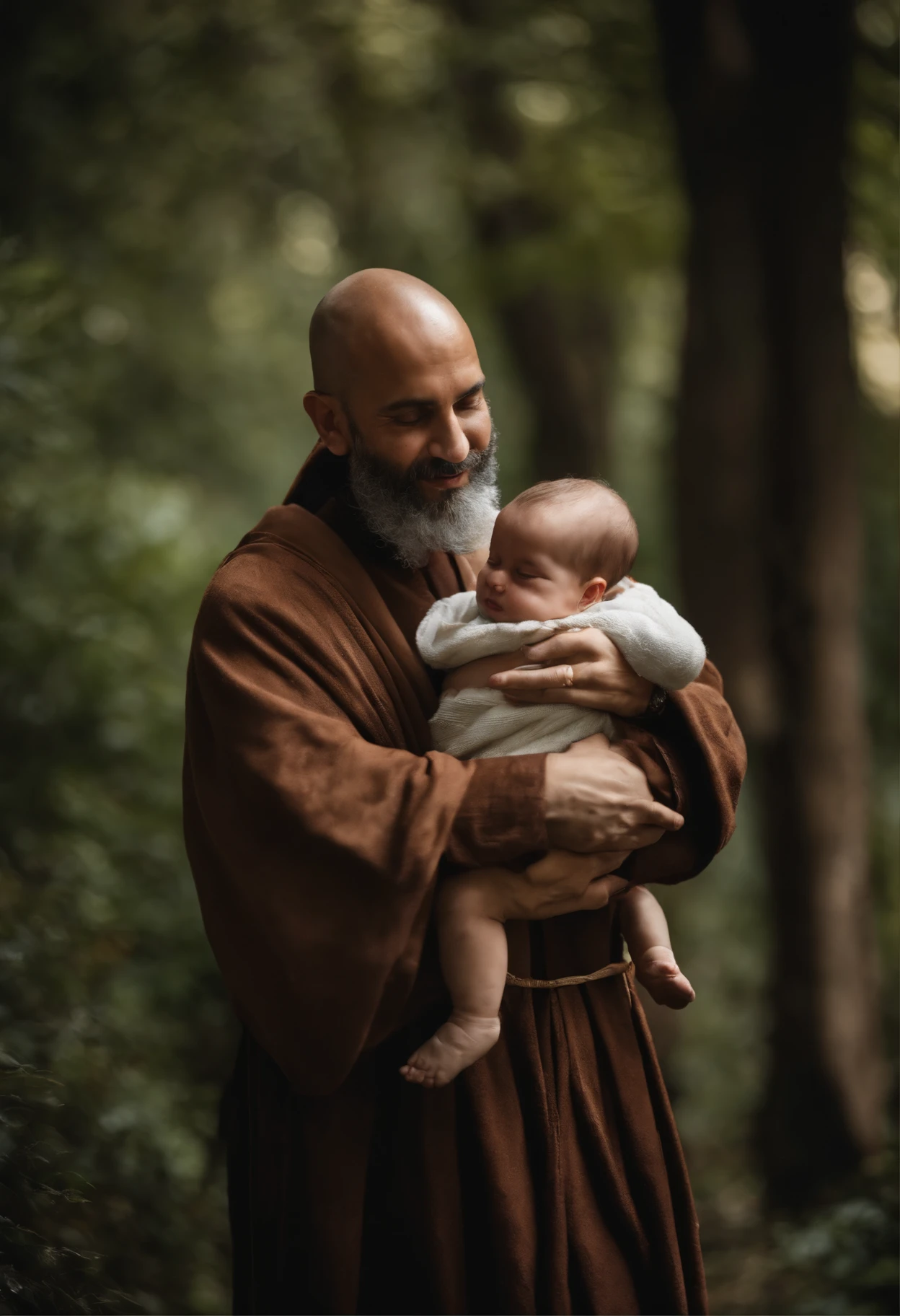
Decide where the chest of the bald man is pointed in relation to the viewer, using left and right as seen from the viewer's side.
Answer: facing the viewer and to the right of the viewer

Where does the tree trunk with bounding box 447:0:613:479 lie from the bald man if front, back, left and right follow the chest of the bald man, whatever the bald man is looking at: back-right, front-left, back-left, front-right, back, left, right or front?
back-left

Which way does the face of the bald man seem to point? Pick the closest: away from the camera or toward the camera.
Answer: toward the camera
